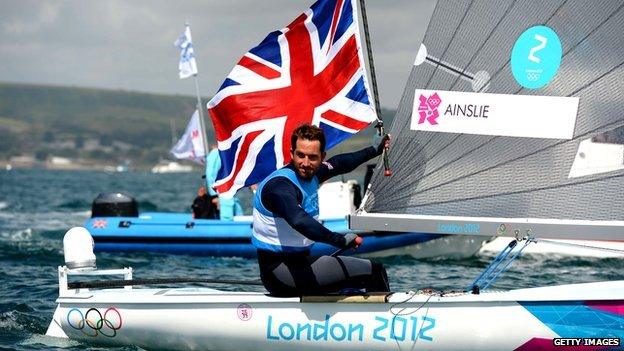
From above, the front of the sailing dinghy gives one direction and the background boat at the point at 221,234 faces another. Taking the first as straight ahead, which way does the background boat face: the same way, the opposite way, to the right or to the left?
the same way

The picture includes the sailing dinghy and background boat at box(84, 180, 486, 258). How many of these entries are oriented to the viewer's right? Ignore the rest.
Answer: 2

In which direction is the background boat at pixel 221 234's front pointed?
to the viewer's right

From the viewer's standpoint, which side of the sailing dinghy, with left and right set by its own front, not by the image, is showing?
right

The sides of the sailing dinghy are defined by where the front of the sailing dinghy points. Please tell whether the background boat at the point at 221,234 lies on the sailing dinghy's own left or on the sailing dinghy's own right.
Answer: on the sailing dinghy's own left

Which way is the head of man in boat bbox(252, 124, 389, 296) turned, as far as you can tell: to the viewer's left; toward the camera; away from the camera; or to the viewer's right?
toward the camera
